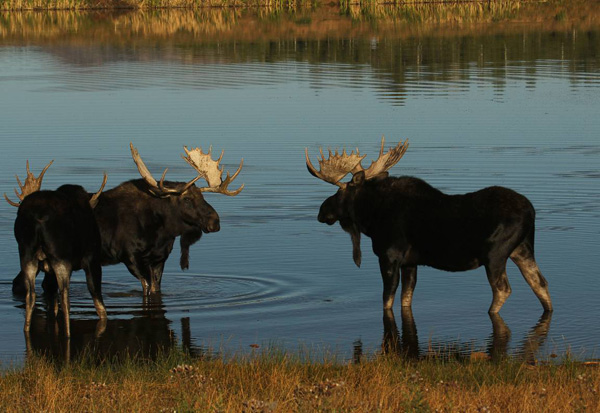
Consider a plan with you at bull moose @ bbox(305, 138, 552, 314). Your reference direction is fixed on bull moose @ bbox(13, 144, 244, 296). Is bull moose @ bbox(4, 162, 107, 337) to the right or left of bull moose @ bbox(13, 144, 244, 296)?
left

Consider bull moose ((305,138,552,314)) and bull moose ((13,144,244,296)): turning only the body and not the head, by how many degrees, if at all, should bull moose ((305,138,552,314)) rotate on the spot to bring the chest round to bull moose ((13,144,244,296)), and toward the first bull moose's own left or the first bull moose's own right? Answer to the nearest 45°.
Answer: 0° — it already faces it

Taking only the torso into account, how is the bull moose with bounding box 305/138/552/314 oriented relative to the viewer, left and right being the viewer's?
facing to the left of the viewer

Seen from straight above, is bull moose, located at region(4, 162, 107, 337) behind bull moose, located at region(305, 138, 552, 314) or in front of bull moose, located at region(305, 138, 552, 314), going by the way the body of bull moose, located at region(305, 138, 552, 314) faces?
in front
